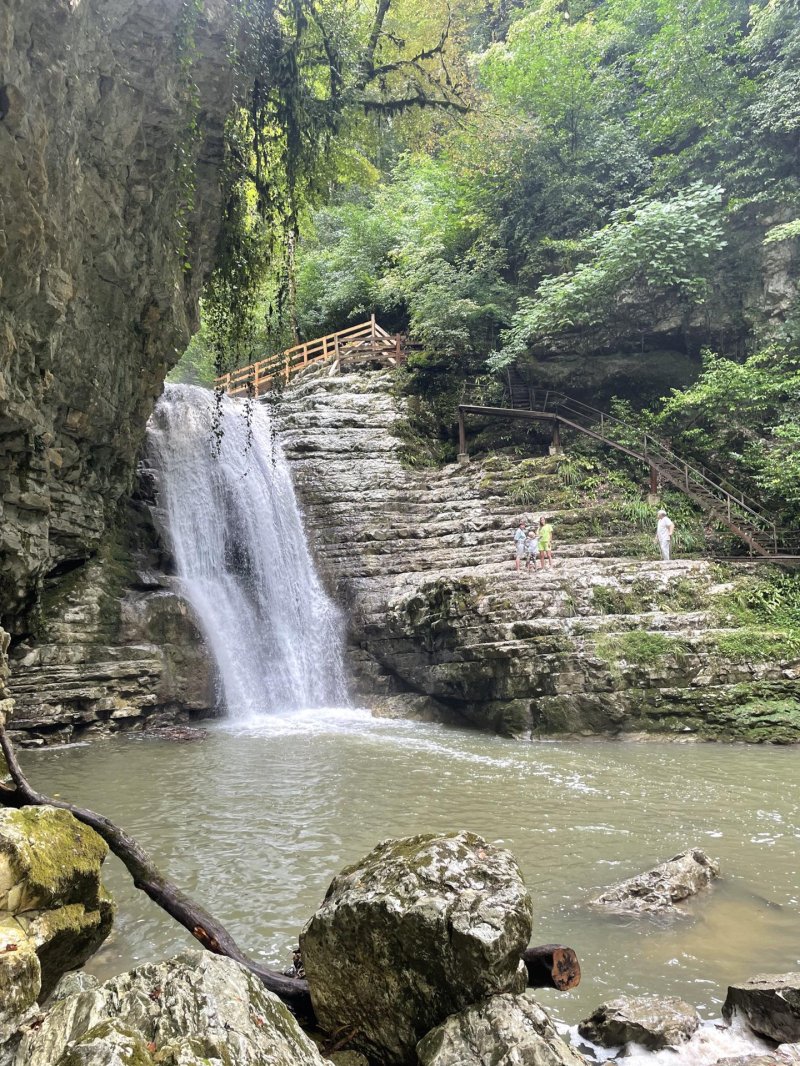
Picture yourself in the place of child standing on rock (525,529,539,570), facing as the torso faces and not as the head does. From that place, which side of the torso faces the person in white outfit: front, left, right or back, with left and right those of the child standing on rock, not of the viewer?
left

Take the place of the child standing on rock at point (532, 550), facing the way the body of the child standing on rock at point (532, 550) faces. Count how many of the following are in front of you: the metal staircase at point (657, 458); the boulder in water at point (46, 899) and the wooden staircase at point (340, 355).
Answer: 1

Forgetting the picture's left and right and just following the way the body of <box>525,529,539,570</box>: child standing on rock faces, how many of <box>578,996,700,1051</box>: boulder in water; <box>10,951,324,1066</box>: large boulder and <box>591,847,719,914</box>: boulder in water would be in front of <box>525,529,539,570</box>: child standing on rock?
3

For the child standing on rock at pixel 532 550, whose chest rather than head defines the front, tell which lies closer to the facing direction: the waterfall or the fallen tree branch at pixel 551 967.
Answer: the fallen tree branch

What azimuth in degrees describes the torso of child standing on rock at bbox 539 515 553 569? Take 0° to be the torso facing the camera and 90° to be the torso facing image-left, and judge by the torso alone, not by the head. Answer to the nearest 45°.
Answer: approximately 0°

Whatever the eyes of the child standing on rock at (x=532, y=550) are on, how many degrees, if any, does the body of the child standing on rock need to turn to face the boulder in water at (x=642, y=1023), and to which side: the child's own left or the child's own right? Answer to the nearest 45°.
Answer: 0° — they already face it
